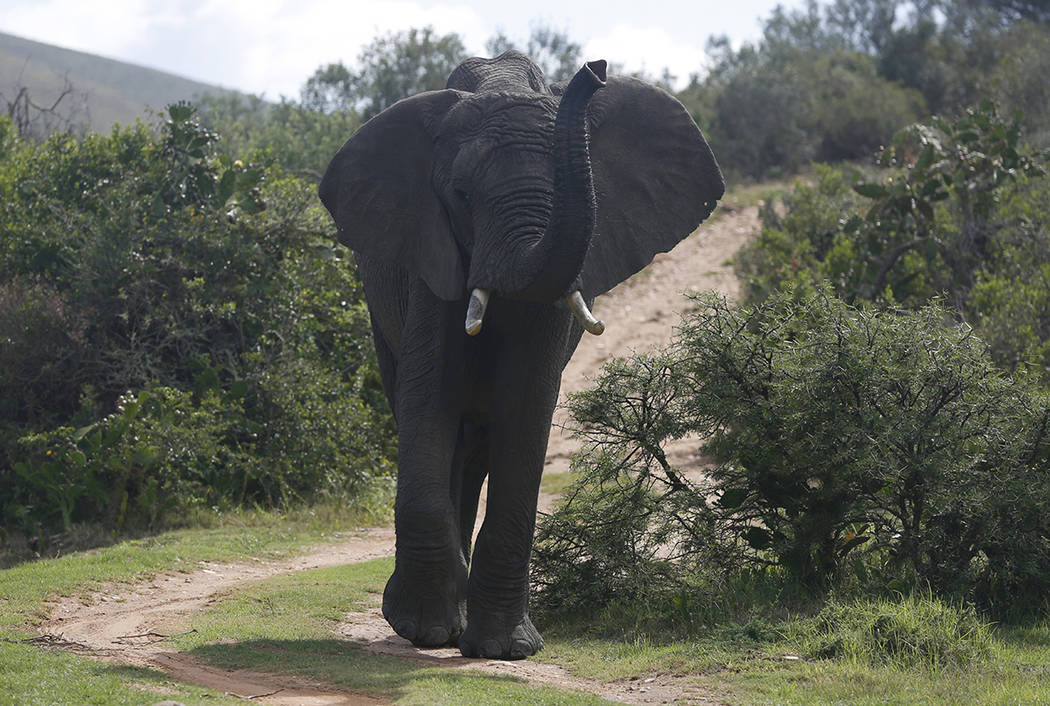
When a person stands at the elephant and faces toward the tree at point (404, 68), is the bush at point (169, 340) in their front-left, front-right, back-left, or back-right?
front-left

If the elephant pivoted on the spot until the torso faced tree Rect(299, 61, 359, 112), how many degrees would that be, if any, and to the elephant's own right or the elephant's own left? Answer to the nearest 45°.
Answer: approximately 180°

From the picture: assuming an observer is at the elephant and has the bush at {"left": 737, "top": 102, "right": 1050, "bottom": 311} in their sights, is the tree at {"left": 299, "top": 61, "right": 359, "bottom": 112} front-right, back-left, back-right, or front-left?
front-left

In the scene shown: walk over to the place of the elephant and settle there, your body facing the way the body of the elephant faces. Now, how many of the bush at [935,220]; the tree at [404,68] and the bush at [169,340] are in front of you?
0

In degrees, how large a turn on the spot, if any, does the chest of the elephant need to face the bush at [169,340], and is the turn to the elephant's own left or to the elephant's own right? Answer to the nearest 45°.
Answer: approximately 135° to the elephant's own right

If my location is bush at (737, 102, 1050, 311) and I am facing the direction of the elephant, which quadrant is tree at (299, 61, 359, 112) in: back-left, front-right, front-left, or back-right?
back-right

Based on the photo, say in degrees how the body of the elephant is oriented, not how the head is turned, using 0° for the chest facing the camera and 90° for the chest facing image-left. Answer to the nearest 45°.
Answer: approximately 0°

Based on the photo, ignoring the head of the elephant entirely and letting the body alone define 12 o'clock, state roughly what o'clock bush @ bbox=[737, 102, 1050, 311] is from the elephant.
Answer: The bush is roughly at 7 o'clock from the elephant.

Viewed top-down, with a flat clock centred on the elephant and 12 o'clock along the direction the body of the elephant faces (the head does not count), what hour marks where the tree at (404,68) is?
The tree is roughly at 6 o'clock from the elephant.

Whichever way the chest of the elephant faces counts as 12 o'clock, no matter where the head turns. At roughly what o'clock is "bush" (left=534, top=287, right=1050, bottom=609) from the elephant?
The bush is roughly at 8 o'clock from the elephant.
